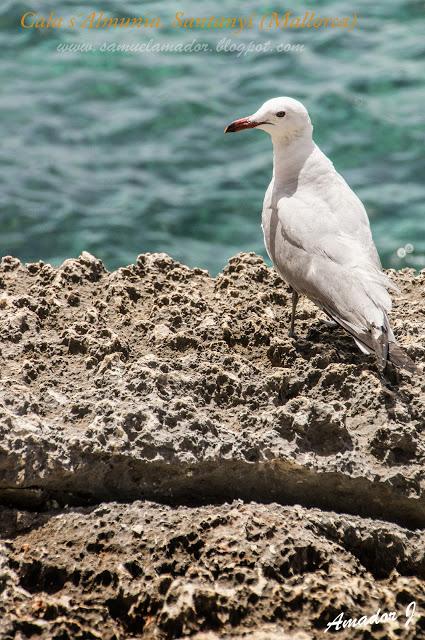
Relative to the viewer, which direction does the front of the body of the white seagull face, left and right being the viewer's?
facing away from the viewer and to the left of the viewer
